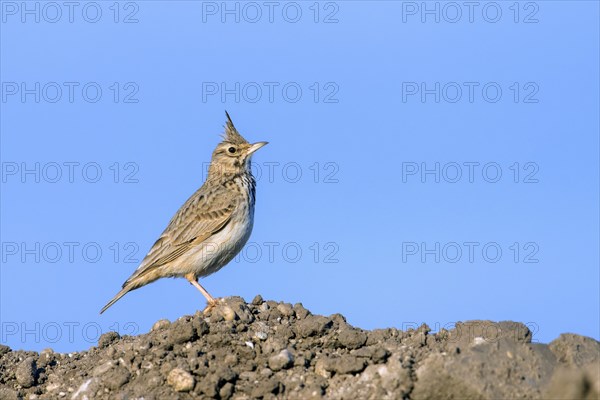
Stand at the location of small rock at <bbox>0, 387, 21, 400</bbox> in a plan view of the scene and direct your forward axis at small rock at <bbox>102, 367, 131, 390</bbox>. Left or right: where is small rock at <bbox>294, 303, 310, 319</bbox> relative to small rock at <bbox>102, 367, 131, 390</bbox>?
left

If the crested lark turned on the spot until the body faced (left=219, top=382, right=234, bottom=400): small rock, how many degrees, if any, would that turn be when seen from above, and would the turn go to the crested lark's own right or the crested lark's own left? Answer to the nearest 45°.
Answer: approximately 90° to the crested lark's own right

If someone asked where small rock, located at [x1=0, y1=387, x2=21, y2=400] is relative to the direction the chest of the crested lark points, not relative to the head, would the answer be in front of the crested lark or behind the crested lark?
behind

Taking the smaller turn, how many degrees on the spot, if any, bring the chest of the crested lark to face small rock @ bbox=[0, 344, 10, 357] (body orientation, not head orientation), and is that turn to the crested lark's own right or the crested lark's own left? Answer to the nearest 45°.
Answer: approximately 180°

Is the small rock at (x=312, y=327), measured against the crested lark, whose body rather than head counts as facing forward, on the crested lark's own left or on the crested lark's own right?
on the crested lark's own right

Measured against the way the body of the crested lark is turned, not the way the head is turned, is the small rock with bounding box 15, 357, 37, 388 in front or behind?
behind

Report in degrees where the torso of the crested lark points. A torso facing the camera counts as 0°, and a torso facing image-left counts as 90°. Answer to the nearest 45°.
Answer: approximately 270°

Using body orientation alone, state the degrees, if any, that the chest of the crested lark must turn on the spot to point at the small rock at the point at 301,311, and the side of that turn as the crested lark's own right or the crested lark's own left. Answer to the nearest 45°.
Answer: approximately 45° to the crested lark's own right
